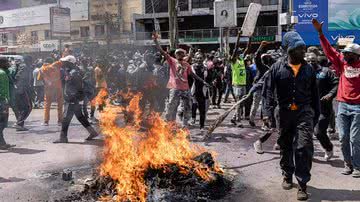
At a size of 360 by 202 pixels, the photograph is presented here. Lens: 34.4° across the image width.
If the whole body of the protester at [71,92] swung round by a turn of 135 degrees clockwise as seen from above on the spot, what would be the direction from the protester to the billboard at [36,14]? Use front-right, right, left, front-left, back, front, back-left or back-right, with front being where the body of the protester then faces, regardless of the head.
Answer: front-left

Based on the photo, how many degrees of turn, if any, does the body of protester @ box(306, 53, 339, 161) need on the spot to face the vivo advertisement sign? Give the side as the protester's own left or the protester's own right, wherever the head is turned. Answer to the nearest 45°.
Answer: approximately 135° to the protester's own right

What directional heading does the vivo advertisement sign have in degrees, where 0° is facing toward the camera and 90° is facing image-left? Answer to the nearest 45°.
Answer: approximately 0°

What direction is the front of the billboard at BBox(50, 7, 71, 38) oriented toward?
toward the camera

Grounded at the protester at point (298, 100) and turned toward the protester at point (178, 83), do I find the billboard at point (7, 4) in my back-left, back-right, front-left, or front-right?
front-left

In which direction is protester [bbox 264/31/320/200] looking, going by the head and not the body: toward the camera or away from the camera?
toward the camera

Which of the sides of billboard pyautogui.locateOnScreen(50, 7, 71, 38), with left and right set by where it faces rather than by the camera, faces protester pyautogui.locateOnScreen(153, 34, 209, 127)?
front

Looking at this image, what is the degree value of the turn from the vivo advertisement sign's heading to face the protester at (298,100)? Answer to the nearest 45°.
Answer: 0° — it already faces them

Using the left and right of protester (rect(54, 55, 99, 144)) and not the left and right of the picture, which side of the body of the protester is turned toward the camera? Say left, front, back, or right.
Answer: left

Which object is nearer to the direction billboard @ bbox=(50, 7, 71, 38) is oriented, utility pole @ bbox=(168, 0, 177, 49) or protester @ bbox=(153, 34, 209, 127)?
the protester

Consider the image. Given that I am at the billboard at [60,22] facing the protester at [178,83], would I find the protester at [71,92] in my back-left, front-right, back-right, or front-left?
front-right

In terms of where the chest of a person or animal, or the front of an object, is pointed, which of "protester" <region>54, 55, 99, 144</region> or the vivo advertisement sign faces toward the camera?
the vivo advertisement sign

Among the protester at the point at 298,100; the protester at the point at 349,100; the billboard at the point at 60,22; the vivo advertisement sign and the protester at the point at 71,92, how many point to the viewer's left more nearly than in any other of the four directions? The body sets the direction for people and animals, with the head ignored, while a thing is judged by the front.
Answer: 1

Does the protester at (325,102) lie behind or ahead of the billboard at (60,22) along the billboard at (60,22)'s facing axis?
ahead

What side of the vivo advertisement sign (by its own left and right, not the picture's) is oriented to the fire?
front

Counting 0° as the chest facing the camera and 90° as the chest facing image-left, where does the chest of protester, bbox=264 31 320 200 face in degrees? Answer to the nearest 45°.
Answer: approximately 0°

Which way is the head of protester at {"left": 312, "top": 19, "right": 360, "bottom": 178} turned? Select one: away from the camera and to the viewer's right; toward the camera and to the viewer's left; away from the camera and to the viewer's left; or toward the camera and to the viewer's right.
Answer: toward the camera and to the viewer's left

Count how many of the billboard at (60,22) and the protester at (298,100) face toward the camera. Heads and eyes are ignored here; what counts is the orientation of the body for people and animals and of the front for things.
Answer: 2
